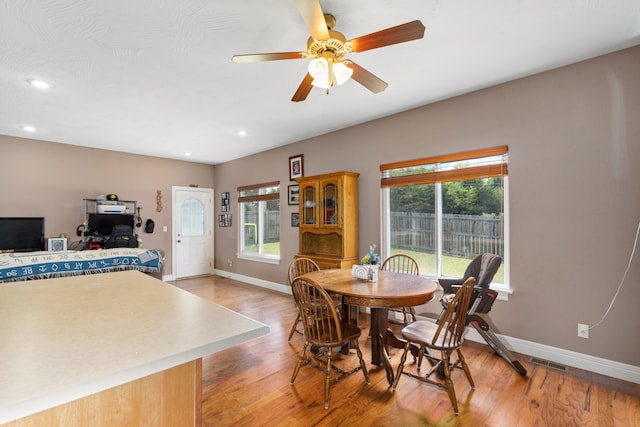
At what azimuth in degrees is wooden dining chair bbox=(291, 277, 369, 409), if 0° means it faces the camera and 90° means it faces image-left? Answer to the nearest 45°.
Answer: approximately 225°

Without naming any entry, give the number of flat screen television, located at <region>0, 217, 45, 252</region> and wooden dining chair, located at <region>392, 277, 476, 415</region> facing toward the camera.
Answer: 1

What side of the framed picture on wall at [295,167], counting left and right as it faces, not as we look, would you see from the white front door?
right

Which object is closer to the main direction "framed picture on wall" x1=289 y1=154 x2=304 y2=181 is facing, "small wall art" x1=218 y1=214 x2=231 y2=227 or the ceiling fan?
the ceiling fan

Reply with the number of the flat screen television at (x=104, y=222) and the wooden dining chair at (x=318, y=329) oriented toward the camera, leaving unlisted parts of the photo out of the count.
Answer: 1

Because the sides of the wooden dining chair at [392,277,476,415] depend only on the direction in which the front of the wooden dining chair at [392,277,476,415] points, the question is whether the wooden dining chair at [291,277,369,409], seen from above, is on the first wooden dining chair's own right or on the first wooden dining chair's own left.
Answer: on the first wooden dining chair's own left

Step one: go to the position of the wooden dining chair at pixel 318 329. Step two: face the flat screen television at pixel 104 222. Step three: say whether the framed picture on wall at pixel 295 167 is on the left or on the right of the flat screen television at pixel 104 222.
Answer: right

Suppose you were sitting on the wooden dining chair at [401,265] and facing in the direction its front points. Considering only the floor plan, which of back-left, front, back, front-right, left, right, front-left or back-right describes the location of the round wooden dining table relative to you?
front-left

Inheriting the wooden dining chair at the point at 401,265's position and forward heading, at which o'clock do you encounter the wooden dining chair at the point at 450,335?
the wooden dining chair at the point at 450,335 is roughly at 10 o'clock from the wooden dining chair at the point at 401,265.

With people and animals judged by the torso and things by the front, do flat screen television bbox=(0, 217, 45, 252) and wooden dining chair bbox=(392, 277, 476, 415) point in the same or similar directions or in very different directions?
very different directions

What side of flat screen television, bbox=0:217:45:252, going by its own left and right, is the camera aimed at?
front

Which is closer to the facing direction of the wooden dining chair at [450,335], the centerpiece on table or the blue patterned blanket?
the centerpiece on table

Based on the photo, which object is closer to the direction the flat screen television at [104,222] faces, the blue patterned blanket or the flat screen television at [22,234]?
the blue patterned blanket

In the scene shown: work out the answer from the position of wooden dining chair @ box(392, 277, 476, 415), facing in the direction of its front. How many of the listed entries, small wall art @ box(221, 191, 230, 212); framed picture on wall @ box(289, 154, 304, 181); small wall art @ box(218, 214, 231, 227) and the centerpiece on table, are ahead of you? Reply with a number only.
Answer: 4

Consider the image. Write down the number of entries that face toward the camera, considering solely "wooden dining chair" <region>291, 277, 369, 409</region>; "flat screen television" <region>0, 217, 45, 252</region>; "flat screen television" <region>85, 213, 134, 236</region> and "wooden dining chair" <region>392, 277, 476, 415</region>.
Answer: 2

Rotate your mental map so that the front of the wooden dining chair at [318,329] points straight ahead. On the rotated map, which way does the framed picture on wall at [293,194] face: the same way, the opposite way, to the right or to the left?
the opposite way

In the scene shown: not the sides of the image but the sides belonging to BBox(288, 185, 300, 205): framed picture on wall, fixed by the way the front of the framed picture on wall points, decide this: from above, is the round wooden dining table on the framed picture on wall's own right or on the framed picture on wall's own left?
on the framed picture on wall's own left

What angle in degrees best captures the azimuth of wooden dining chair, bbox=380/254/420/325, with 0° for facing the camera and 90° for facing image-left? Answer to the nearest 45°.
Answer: approximately 45°
